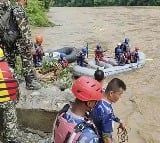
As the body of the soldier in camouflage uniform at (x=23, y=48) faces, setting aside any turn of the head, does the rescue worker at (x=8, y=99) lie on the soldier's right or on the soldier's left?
on the soldier's right

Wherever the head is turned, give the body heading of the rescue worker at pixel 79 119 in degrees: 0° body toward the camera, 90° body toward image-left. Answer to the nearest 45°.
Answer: approximately 225°

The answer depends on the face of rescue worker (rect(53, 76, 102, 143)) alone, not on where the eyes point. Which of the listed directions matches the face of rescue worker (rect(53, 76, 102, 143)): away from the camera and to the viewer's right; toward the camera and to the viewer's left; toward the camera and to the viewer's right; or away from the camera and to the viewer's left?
away from the camera and to the viewer's right

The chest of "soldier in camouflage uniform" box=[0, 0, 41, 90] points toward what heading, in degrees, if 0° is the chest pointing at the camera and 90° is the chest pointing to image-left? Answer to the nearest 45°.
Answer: approximately 270°

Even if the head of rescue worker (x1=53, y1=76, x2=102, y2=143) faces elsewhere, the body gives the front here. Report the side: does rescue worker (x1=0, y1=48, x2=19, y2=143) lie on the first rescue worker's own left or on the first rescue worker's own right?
on the first rescue worker's own left

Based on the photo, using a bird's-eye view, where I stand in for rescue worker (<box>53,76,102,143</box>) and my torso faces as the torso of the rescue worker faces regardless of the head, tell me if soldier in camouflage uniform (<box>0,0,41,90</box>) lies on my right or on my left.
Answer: on my left

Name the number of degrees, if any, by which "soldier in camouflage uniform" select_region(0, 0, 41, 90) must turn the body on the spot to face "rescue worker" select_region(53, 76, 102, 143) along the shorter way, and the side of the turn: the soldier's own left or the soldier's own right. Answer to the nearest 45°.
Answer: approximately 90° to the soldier's own right
